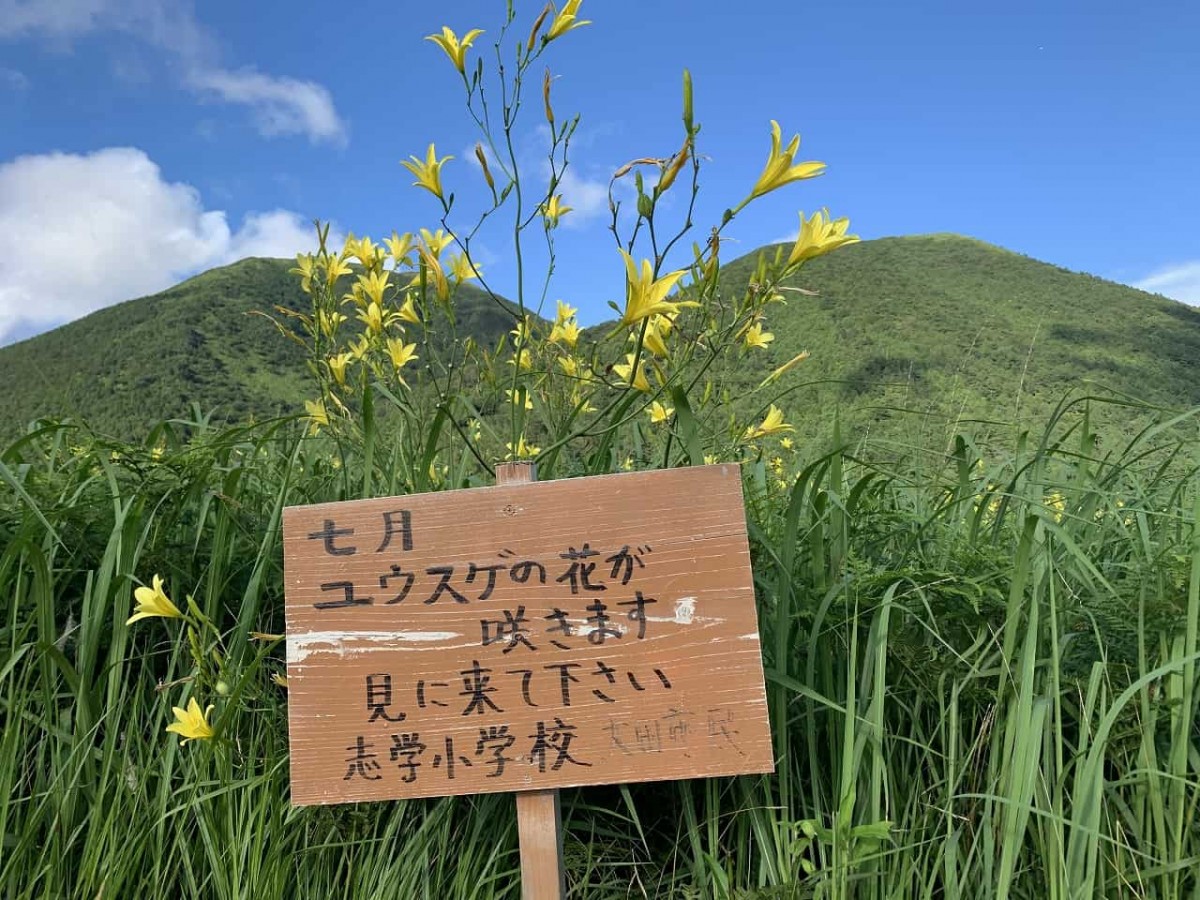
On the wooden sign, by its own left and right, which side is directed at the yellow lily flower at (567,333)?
back

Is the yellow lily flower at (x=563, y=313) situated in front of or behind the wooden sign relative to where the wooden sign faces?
behind

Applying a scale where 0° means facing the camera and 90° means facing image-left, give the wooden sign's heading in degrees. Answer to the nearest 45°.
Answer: approximately 0°

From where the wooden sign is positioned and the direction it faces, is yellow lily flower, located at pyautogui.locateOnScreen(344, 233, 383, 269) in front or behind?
behind
